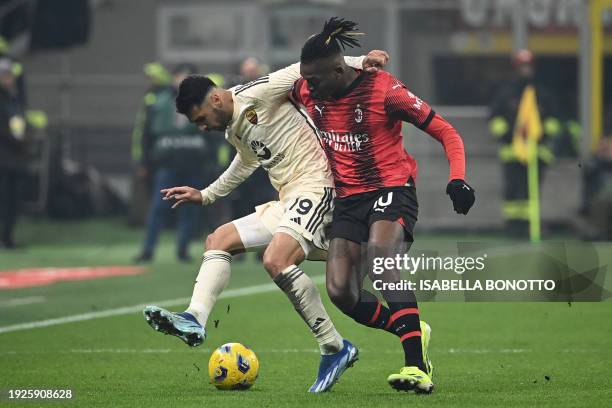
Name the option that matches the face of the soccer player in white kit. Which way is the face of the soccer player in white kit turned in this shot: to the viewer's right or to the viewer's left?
to the viewer's left

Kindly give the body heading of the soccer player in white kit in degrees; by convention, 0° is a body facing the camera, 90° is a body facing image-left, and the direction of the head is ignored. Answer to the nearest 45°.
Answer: approximately 45°

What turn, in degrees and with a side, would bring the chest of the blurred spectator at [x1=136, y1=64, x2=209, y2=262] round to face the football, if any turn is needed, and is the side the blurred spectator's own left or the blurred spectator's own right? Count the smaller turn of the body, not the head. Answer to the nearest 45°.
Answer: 0° — they already face it

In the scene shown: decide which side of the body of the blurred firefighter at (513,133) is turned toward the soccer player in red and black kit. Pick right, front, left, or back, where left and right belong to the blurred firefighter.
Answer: front

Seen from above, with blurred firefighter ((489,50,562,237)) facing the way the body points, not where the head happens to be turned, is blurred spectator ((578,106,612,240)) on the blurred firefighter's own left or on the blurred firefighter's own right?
on the blurred firefighter's own left

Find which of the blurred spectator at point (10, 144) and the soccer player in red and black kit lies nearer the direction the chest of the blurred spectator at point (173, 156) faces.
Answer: the soccer player in red and black kit

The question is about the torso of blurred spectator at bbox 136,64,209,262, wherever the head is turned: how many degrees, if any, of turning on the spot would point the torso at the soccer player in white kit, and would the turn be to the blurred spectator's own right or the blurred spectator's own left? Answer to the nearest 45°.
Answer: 0° — they already face them

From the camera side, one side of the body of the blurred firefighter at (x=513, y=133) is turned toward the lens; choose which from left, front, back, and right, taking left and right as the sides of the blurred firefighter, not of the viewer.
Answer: front
